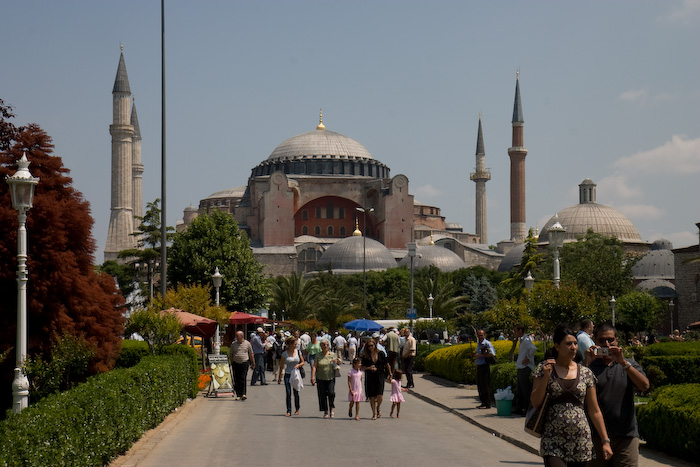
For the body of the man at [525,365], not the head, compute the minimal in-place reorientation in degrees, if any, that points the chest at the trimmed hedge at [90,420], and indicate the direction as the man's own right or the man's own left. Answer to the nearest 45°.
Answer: approximately 45° to the man's own left

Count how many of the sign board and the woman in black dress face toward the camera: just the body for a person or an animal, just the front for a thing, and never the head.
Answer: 2

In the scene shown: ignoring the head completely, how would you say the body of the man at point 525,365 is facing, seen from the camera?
to the viewer's left

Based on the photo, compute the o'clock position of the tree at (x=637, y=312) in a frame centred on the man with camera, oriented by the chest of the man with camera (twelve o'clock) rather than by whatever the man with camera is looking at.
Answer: The tree is roughly at 6 o'clock from the man with camera.

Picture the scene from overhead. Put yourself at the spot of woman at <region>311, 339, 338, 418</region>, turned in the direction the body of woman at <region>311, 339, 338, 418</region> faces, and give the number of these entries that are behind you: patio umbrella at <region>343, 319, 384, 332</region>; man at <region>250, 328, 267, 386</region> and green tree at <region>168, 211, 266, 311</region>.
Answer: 3

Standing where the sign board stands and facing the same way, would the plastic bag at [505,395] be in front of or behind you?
in front

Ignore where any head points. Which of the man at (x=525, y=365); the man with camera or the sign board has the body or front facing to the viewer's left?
the man

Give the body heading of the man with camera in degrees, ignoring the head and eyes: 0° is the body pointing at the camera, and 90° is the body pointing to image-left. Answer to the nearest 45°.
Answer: approximately 0°

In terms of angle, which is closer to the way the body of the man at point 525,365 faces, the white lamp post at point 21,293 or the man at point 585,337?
the white lamp post

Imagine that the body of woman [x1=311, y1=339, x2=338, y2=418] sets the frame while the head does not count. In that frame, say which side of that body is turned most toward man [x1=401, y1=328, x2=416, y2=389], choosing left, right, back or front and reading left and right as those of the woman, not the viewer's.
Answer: back
